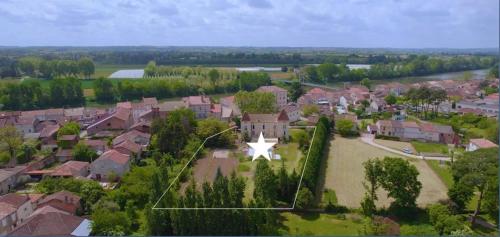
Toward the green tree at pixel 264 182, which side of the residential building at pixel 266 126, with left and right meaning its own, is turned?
front

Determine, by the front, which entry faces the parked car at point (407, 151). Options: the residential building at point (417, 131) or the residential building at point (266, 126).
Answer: the residential building at point (417, 131)

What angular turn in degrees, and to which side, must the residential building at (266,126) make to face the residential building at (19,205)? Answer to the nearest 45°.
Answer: approximately 45° to its right

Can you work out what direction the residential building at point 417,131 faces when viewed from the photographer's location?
facing the viewer

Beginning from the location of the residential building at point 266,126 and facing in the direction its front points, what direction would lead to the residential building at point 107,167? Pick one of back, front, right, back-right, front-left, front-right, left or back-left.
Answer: right

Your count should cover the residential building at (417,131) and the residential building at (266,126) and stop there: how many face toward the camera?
2

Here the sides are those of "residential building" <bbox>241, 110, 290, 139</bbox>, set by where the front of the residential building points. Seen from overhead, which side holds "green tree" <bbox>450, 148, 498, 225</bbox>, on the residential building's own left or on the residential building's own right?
on the residential building's own left

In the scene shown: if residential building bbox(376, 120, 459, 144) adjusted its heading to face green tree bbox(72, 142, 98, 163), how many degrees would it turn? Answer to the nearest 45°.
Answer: approximately 45° to its right

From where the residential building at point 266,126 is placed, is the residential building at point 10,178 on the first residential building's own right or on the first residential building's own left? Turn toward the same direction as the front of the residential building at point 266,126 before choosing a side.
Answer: on the first residential building's own right

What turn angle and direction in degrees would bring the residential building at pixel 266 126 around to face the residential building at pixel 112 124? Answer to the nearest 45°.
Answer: approximately 135° to its right

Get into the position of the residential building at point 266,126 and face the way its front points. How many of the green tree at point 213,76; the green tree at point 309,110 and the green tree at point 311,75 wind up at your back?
3
